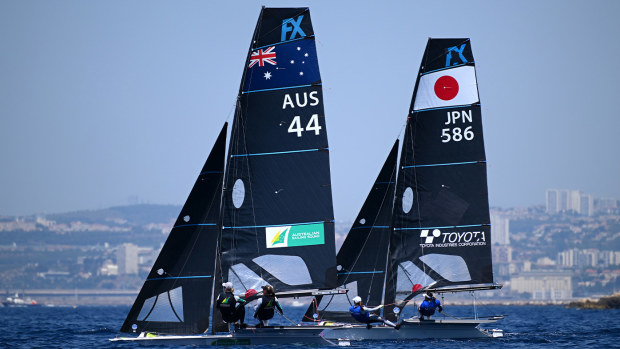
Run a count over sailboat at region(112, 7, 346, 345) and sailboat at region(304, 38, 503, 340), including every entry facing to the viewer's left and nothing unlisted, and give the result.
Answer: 2

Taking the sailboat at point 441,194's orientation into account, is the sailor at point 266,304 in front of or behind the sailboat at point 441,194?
in front

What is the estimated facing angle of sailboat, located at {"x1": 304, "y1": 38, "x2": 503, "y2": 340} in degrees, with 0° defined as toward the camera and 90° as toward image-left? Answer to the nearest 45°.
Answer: approximately 90°

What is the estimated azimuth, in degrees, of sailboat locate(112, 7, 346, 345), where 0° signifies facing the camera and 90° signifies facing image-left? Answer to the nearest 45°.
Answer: approximately 90°

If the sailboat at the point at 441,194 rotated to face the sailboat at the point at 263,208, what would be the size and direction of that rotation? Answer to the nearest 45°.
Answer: approximately 45° to its left

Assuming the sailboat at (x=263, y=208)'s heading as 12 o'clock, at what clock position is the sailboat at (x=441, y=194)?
the sailboat at (x=441, y=194) is roughly at 5 o'clock from the sailboat at (x=263, y=208).
